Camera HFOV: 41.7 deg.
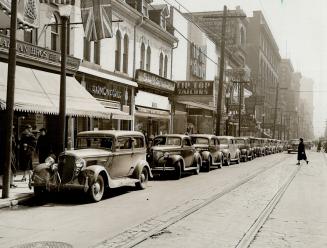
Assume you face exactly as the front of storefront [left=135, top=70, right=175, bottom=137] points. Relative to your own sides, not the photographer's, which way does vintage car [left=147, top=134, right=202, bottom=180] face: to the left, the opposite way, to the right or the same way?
to the right

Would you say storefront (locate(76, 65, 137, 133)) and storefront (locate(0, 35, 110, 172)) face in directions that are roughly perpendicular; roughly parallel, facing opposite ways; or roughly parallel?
roughly parallel

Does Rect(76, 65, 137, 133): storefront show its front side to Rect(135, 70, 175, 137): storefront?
no

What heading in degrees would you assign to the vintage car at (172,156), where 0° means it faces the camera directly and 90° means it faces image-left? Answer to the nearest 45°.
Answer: approximately 45°

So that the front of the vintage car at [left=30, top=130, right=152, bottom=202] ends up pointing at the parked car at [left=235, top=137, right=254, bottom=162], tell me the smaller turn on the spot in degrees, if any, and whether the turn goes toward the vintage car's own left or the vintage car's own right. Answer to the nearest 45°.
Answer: approximately 180°

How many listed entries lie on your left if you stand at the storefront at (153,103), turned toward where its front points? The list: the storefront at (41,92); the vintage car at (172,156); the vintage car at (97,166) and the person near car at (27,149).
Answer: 0

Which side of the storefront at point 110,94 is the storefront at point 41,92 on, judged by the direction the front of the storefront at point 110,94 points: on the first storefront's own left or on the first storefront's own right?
on the first storefront's own right

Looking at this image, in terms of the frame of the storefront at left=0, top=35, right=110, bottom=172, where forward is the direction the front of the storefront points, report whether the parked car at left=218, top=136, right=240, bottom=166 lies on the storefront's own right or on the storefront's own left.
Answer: on the storefront's own left

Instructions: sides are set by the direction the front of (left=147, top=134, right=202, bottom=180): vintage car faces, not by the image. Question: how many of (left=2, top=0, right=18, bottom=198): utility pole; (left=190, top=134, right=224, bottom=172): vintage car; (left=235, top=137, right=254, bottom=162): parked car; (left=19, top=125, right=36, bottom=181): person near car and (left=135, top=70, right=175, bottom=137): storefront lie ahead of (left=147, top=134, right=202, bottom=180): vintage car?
2

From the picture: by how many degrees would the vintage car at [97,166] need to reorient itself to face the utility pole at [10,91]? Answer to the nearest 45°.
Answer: approximately 45° to its right

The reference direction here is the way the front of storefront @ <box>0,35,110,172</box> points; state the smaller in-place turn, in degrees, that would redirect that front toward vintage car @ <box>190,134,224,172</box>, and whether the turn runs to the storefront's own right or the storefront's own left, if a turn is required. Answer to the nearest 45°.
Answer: approximately 90° to the storefront's own left

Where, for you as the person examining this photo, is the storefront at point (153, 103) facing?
facing the viewer and to the right of the viewer

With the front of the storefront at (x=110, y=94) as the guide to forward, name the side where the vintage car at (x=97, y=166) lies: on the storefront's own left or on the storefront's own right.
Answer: on the storefront's own right

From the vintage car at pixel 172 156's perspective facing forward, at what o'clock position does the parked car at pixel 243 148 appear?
The parked car is roughly at 5 o'clock from the vintage car.

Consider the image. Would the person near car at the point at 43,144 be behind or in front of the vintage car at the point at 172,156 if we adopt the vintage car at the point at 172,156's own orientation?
in front

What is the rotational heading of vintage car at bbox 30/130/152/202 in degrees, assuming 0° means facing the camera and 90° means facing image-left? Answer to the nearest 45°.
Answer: approximately 45°

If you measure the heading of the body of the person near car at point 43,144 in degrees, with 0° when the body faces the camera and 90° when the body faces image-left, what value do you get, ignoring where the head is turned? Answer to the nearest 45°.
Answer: approximately 0°

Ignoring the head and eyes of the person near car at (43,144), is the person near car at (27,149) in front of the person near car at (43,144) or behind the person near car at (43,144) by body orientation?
in front
